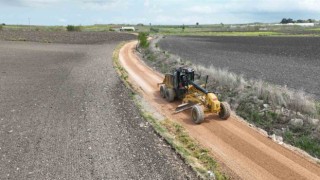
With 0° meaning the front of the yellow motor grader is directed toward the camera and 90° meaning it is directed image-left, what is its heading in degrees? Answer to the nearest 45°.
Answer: approximately 315°
